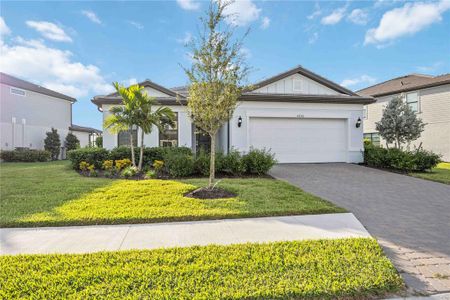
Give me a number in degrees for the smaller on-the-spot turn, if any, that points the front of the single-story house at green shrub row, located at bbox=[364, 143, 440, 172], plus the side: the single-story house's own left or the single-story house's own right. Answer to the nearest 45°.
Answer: approximately 45° to the single-story house's own left

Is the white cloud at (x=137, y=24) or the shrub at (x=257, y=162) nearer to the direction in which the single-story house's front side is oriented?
the shrub

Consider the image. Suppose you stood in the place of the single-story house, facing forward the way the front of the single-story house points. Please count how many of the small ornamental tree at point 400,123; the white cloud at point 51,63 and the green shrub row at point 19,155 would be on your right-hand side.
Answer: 2

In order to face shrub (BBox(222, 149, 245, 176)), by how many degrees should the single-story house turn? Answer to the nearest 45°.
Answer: approximately 45° to its right

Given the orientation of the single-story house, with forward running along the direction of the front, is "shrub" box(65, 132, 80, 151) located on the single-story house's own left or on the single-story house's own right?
on the single-story house's own right

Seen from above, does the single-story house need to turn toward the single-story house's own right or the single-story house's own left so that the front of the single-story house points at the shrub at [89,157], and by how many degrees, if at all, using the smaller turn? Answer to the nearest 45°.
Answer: approximately 90° to the single-story house's own right

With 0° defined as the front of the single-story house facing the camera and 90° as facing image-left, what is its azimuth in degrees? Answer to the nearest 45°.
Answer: approximately 0°
